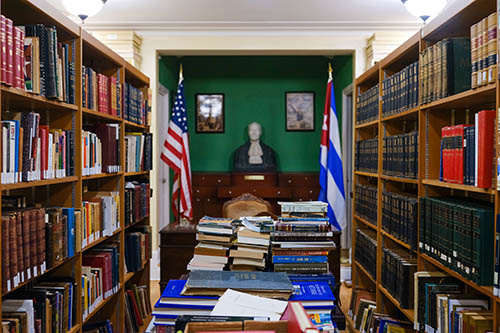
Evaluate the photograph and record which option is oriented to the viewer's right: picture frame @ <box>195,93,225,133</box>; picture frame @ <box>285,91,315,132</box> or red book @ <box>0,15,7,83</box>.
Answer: the red book

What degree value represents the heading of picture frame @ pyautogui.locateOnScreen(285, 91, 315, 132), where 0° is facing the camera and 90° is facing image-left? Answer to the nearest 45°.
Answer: approximately 0°

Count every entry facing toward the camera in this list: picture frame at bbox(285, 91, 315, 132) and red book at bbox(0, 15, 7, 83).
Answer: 1

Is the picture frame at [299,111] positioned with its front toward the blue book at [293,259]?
yes

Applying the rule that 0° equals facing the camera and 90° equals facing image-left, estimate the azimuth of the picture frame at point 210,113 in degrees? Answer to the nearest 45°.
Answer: approximately 0°

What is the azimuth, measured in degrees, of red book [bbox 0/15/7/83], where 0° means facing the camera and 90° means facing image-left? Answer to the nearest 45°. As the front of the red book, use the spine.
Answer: approximately 270°
